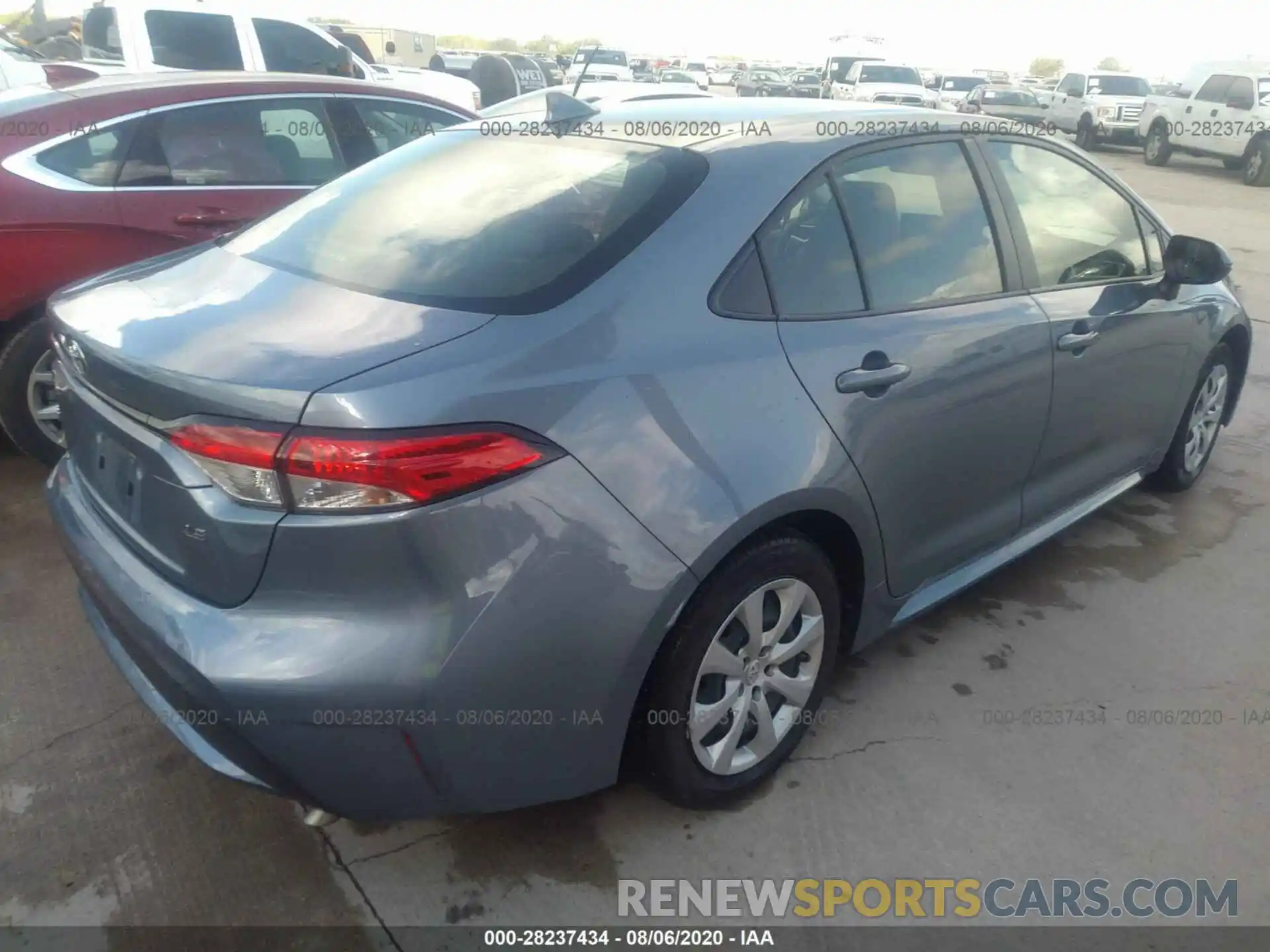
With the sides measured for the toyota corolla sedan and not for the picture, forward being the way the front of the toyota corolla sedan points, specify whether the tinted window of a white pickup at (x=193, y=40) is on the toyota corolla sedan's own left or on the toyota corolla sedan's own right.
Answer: on the toyota corolla sedan's own left

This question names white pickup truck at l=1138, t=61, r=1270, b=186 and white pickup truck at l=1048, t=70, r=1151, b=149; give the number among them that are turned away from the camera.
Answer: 0

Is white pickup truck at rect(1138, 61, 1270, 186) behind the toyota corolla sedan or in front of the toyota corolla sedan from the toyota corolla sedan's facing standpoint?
in front

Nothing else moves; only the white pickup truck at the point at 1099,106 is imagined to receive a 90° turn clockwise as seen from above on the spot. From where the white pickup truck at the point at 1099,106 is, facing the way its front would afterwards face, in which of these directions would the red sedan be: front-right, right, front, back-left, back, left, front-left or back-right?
front-left

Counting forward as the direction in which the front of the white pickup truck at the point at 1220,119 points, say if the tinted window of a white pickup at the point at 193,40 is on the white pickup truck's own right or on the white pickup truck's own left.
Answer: on the white pickup truck's own right

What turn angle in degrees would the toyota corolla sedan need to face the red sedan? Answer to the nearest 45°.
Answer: approximately 90° to its left

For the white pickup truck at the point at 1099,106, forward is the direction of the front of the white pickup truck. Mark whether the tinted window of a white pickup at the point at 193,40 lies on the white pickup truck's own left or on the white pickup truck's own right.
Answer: on the white pickup truck's own right

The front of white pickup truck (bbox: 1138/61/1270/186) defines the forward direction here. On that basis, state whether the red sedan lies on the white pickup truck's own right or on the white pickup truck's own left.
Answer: on the white pickup truck's own right

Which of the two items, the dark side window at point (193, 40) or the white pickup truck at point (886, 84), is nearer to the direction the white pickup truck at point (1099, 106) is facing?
the dark side window

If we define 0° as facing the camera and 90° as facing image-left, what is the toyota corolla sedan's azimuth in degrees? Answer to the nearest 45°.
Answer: approximately 225°

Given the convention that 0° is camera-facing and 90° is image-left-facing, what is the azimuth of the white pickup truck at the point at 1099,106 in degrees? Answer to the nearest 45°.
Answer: approximately 315°
